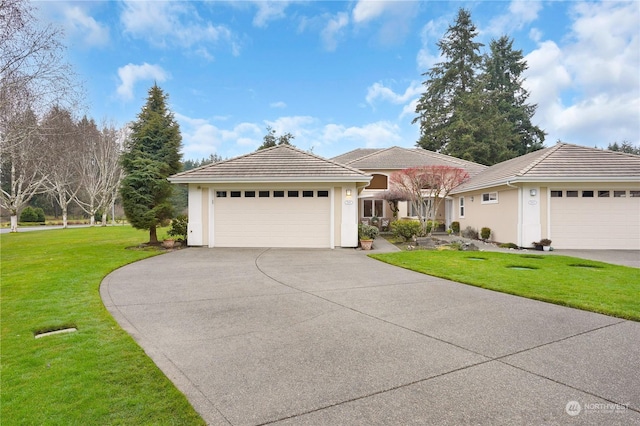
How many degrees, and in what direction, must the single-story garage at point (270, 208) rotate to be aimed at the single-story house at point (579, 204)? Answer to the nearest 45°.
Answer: approximately 90° to its left

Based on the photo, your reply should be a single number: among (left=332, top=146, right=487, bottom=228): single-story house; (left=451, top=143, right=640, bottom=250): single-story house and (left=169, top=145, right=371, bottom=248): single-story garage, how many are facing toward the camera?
3

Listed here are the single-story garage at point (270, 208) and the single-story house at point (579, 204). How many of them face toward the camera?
2

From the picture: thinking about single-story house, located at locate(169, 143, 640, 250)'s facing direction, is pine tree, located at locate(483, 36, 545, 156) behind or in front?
behind

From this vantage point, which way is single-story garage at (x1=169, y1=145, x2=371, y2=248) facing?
toward the camera

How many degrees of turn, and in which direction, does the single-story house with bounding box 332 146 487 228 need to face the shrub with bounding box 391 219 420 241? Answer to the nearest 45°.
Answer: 0° — it already faces it

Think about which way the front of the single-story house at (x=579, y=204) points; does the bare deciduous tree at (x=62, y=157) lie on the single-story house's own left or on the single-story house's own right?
on the single-story house's own right

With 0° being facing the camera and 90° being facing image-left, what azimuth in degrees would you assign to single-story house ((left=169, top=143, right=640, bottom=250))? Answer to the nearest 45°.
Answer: approximately 0°

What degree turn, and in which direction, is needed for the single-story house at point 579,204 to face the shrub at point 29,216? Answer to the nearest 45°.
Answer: approximately 90° to its right
